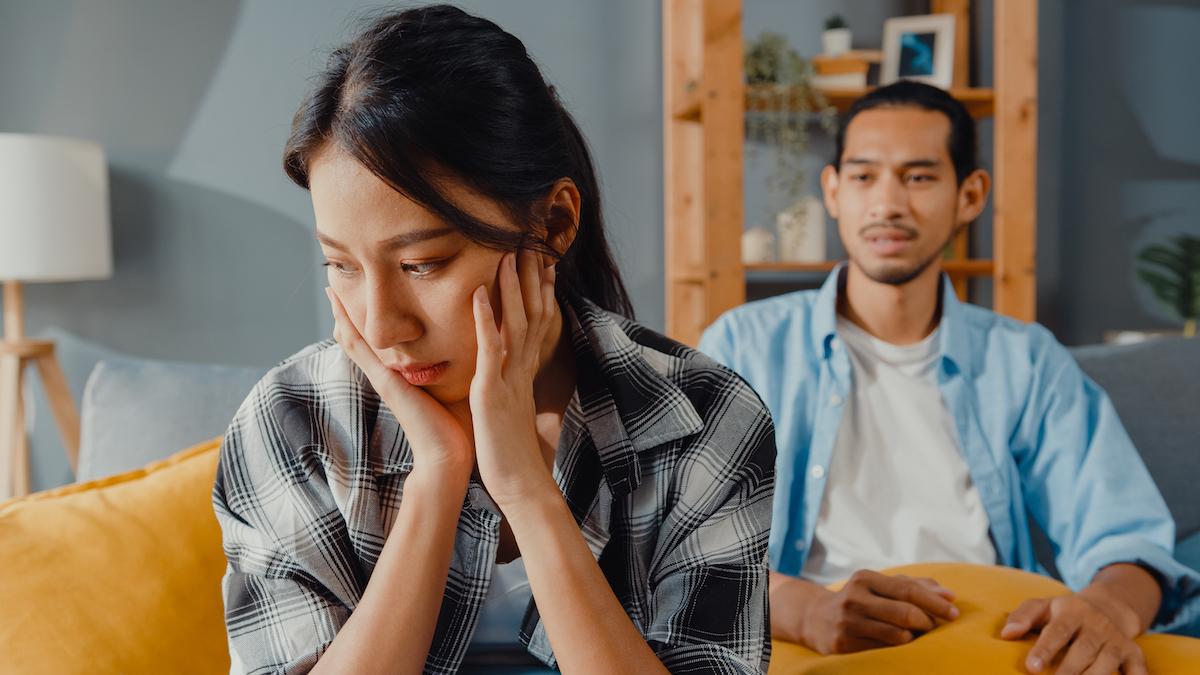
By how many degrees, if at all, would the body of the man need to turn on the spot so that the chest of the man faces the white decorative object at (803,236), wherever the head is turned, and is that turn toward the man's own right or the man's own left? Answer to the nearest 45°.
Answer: approximately 180°

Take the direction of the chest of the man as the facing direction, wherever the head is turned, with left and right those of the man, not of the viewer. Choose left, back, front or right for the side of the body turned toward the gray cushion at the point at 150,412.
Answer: right

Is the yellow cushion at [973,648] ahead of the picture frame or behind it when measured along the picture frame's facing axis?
ahead

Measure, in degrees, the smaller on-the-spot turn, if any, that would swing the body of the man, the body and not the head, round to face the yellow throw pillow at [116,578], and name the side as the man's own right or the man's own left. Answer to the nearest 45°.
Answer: approximately 45° to the man's own right

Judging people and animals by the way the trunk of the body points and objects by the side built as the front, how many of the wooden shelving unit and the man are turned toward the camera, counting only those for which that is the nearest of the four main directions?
2

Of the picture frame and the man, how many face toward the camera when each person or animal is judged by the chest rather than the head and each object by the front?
2

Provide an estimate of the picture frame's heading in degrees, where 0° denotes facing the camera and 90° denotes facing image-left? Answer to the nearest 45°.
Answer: approximately 0°

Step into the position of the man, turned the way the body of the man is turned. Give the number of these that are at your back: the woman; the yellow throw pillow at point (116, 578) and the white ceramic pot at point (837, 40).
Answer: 1

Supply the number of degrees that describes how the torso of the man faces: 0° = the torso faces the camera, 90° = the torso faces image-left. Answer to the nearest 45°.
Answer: approximately 0°

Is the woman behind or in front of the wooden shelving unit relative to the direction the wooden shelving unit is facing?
in front

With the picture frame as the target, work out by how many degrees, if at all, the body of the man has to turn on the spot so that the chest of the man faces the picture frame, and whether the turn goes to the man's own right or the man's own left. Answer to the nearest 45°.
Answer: approximately 180°
